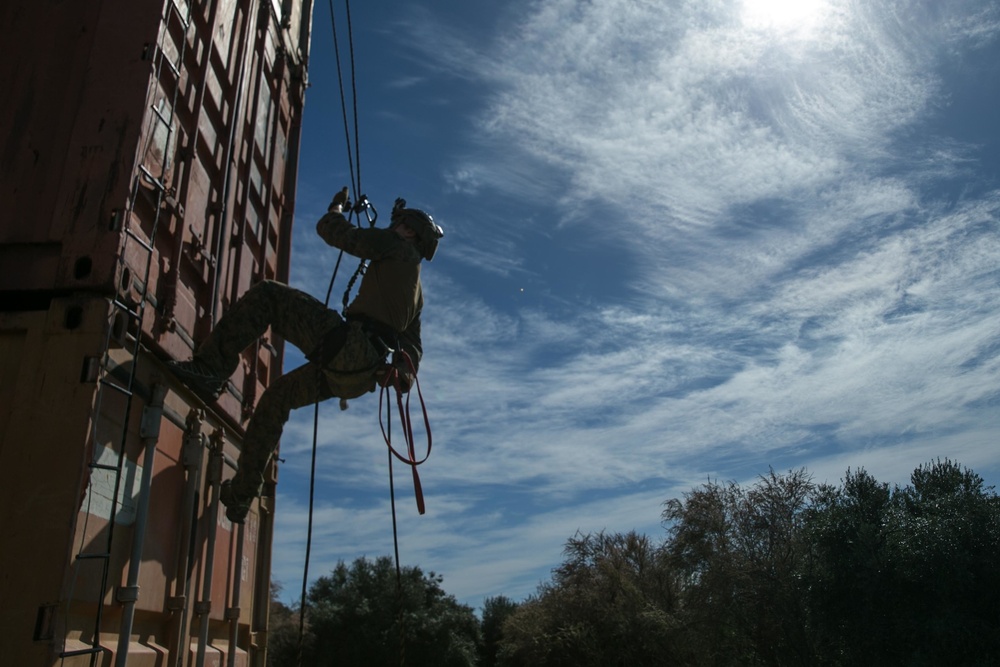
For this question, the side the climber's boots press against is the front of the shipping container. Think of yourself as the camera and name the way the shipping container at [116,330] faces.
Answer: facing the viewer and to the right of the viewer

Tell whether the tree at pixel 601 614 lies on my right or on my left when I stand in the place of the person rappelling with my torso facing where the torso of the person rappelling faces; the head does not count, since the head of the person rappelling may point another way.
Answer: on my right

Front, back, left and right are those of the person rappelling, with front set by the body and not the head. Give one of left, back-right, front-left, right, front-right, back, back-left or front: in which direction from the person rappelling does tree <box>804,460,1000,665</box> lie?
back-right

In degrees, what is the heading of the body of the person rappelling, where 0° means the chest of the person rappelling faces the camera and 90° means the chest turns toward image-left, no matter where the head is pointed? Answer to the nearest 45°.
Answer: approximately 90°

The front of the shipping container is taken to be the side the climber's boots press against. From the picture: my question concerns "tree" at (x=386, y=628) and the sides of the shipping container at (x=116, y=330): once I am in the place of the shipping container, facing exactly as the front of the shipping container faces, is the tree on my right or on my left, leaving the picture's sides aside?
on my left

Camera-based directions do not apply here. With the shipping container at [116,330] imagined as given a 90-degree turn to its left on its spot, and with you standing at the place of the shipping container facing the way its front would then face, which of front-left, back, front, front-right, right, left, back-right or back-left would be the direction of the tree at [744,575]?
front

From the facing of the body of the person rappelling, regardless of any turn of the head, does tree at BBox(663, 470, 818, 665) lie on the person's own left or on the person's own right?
on the person's own right

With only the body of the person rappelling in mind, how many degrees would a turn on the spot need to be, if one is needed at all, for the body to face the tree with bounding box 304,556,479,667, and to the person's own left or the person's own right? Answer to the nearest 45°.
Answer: approximately 90° to the person's own right

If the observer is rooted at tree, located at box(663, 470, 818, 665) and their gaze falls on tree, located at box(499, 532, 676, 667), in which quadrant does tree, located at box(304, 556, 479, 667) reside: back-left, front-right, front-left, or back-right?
front-left

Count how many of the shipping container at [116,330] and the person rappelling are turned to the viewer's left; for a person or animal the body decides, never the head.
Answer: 1
